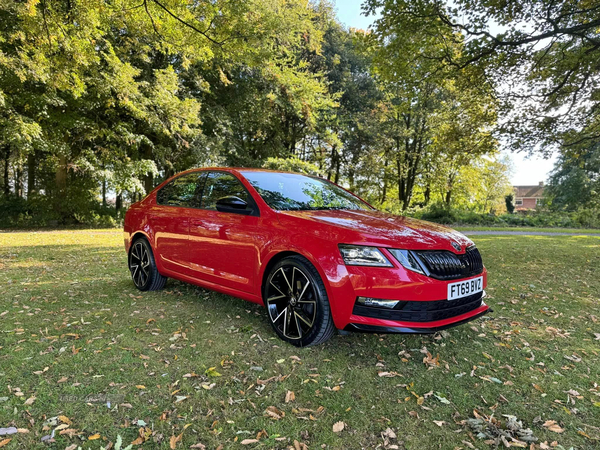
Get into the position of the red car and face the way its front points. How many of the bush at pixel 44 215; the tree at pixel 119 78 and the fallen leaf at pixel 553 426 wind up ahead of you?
1

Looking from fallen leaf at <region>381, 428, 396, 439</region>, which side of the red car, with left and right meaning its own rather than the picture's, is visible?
front

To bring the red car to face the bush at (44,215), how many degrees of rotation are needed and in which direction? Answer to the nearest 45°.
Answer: approximately 180°

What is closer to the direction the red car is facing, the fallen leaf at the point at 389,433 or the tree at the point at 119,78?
the fallen leaf

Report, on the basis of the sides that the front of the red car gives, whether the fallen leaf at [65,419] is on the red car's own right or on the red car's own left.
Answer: on the red car's own right

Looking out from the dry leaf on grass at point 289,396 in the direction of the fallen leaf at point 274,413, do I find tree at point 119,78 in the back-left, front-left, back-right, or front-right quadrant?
back-right

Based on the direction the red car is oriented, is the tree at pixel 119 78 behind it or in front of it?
behind

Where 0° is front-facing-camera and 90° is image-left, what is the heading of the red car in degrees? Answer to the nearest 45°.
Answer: approximately 315°

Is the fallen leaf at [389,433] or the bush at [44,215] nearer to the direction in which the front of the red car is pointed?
the fallen leaf

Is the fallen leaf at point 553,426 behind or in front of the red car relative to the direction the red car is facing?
in front

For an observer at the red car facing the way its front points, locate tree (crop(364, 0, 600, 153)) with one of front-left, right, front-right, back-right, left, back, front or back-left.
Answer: left

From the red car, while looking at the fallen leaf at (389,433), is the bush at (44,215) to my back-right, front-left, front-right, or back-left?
back-right

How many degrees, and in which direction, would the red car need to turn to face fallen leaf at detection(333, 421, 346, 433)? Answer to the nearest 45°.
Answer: approximately 45° to its right

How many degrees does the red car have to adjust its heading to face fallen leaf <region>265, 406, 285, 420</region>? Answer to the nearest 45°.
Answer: approximately 45° to its right
